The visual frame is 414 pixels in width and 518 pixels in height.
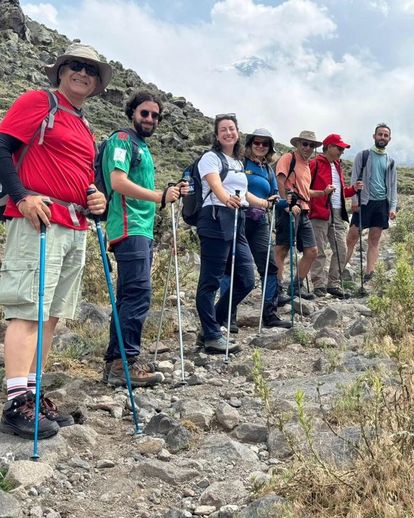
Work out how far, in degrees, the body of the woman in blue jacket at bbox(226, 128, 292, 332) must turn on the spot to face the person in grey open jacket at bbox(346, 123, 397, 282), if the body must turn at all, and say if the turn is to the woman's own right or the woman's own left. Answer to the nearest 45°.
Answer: approximately 90° to the woman's own left

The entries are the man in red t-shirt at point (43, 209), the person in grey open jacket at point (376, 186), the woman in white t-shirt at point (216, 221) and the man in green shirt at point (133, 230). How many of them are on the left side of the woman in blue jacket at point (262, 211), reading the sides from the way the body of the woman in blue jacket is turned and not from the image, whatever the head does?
1

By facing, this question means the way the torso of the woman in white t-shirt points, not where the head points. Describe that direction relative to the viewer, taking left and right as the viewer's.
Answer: facing the viewer and to the right of the viewer

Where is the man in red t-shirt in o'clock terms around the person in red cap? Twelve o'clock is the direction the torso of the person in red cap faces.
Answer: The man in red t-shirt is roughly at 2 o'clock from the person in red cap.

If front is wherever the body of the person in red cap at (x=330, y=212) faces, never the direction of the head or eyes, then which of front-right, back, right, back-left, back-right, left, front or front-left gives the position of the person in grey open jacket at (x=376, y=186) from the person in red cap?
left

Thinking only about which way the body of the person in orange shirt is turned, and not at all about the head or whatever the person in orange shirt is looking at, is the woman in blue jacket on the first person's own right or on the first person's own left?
on the first person's own right

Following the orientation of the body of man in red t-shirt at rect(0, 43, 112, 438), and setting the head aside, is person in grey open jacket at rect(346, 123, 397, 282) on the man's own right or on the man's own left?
on the man's own left

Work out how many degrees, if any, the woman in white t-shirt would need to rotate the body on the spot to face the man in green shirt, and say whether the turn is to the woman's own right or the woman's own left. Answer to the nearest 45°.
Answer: approximately 90° to the woman's own right
